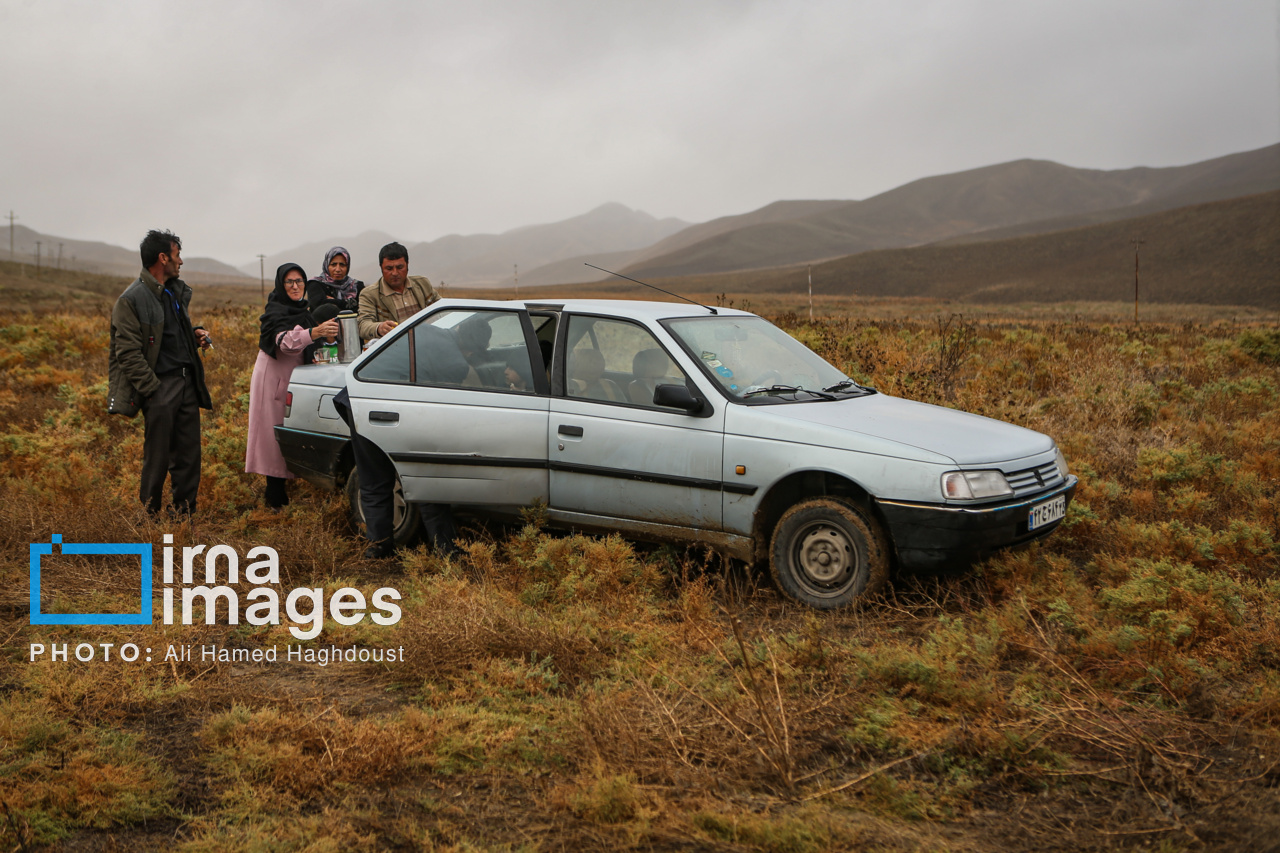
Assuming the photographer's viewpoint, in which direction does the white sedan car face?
facing the viewer and to the right of the viewer

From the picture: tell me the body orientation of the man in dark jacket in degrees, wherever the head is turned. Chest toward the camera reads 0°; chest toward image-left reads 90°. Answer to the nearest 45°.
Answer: approximately 315°

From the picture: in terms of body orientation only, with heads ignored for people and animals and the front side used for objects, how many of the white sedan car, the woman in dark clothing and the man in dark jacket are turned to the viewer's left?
0

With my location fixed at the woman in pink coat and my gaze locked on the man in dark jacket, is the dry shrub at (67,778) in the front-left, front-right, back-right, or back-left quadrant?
front-left

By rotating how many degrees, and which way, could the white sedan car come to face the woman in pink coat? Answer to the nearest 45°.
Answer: approximately 180°

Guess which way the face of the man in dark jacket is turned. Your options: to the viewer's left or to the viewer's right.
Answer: to the viewer's right

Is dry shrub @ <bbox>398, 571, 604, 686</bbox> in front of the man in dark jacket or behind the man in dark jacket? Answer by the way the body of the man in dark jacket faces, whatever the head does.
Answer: in front

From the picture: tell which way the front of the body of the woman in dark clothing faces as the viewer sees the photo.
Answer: toward the camera

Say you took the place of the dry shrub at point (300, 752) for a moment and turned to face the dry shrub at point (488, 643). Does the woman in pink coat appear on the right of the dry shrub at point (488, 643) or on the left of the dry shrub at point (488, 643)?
left

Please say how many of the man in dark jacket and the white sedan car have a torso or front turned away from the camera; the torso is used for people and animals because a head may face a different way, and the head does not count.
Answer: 0

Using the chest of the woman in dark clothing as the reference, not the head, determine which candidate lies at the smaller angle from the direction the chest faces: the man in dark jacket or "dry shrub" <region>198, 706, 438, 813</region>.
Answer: the dry shrub

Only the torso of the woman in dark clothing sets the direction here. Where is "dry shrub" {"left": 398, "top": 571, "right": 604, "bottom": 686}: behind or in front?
in front
